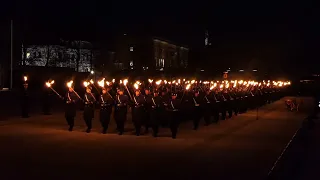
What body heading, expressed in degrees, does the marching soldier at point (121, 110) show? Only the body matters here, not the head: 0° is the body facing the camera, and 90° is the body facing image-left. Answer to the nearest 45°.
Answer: approximately 45°

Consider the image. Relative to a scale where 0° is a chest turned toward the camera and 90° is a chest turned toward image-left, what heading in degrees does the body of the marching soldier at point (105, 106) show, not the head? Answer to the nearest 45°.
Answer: approximately 45°

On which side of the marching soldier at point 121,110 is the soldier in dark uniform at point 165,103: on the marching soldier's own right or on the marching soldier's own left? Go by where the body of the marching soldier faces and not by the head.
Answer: on the marching soldier's own left

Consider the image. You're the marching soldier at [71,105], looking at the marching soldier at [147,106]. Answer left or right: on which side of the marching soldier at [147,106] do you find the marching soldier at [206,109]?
left

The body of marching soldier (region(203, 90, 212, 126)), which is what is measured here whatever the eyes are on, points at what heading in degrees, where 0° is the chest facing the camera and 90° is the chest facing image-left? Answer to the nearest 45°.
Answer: approximately 45°

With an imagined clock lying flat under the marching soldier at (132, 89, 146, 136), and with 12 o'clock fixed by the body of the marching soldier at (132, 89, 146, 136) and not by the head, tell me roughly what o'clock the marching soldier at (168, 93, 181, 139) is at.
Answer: the marching soldier at (168, 93, 181, 139) is roughly at 8 o'clock from the marching soldier at (132, 89, 146, 136).

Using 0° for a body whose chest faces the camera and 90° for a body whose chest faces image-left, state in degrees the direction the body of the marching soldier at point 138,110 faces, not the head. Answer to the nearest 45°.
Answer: approximately 45°

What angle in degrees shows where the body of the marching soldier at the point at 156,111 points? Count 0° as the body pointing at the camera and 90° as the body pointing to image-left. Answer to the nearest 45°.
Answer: approximately 45°

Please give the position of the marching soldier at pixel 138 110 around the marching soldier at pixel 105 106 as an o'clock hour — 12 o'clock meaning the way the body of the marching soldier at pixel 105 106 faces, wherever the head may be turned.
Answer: the marching soldier at pixel 138 110 is roughly at 8 o'clock from the marching soldier at pixel 105 106.

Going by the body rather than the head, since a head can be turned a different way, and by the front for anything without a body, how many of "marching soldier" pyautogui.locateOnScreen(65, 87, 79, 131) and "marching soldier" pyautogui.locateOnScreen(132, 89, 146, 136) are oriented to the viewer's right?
0

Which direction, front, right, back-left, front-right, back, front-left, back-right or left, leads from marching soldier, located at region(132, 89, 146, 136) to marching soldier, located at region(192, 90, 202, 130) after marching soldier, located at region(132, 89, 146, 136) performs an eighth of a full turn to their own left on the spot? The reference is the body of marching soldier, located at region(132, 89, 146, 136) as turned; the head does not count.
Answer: back-left

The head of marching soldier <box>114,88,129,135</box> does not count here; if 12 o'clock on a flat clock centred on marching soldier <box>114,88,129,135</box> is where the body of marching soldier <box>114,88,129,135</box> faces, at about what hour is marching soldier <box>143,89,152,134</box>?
marching soldier <box>143,89,152,134</box> is roughly at 8 o'clock from marching soldier <box>114,88,129,135</box>.
